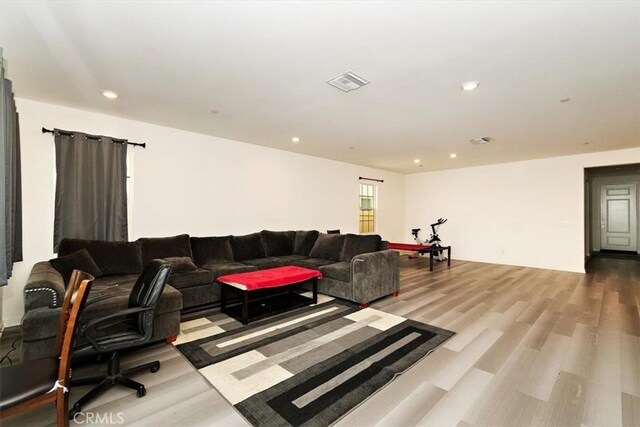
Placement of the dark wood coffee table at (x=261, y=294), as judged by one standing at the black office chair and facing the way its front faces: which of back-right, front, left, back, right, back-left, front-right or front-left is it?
back-right

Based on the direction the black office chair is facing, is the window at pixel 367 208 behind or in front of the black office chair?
behind

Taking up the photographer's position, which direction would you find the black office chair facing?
facing to the left of the viewer

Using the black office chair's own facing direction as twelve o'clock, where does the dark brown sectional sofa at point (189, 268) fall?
The dark brown sectional sofa is roughly at 4 o'clock from the black office chair.

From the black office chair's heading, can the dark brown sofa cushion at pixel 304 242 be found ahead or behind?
behind

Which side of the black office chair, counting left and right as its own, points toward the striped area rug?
back

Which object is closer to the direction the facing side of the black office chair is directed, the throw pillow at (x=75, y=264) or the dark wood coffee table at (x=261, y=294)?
the throw pillow
